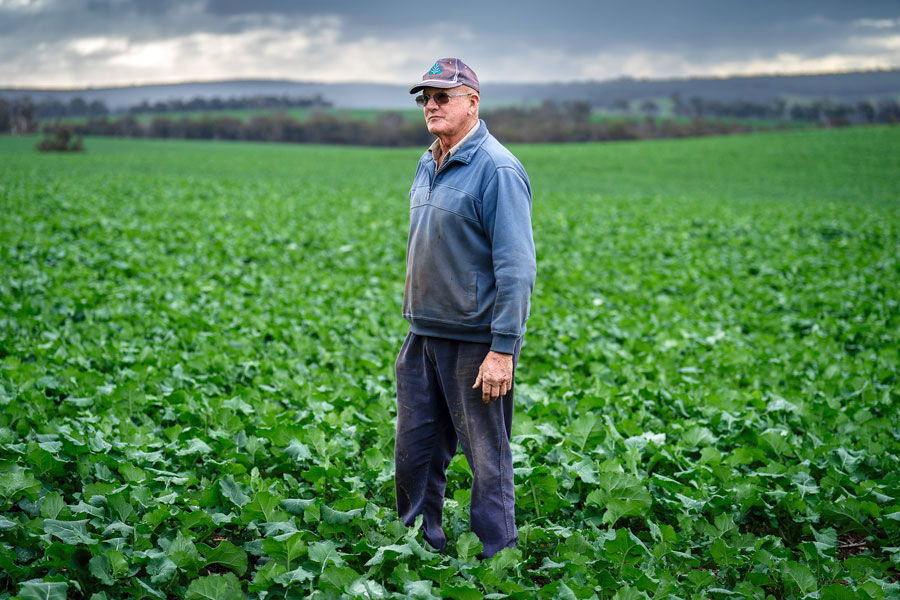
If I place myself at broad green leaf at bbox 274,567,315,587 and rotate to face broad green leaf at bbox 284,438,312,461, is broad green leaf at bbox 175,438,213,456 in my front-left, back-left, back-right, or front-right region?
front-left

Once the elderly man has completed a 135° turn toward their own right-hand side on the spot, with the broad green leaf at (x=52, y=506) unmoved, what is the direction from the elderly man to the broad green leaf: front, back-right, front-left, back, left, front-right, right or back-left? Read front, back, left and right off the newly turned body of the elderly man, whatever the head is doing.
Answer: left

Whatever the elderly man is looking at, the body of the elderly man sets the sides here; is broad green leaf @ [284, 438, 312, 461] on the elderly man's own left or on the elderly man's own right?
on the elderly man's own right

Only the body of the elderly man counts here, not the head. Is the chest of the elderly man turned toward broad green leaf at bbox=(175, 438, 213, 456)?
no

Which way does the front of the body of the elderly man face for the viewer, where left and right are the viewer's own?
facing the viewer and to the left of the viewer

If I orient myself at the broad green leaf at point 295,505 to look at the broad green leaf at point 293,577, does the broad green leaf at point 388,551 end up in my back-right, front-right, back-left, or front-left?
front-left
